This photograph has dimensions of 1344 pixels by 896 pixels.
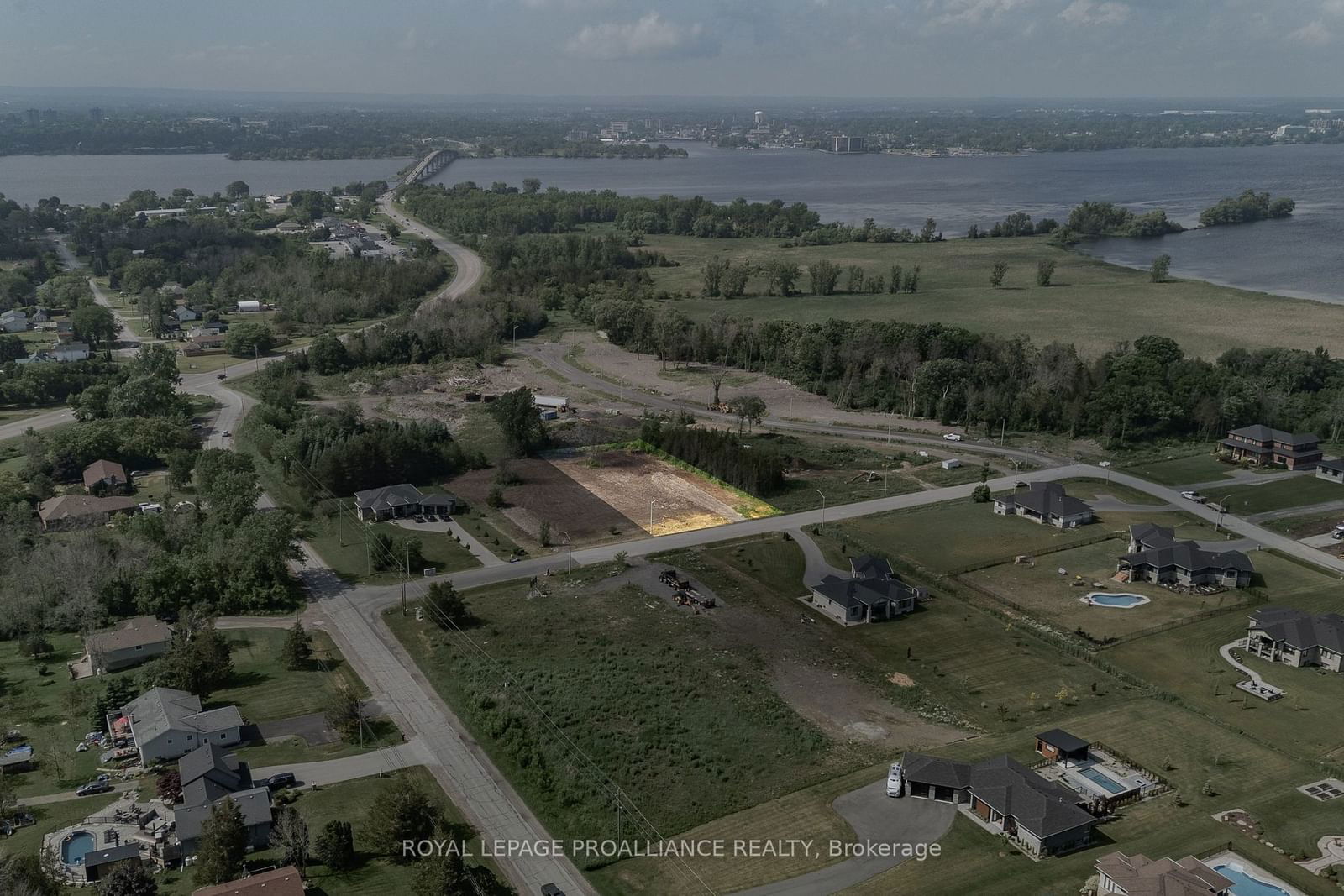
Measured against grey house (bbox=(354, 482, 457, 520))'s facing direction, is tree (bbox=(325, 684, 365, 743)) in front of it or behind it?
in front

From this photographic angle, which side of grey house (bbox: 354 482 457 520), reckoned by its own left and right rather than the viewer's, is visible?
front

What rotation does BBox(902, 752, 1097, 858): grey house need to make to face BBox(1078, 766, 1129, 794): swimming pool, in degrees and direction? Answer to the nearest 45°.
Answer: approximately 180°

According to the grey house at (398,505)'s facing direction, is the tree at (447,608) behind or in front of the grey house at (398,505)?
in front

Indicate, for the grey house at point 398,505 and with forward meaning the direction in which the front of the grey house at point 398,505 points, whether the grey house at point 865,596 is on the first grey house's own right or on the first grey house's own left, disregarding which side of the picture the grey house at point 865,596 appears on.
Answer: on the first grey house's own left

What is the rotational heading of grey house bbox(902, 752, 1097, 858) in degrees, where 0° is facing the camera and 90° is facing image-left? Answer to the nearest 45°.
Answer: approximately 45°

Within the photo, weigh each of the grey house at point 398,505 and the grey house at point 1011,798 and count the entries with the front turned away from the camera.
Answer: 0

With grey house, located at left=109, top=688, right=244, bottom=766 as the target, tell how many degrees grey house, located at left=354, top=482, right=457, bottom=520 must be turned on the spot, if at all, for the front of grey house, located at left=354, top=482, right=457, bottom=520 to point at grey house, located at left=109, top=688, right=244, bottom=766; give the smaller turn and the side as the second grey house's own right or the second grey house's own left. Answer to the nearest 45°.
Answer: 0° — it already faces it

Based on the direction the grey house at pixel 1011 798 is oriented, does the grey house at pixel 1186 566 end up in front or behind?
behind

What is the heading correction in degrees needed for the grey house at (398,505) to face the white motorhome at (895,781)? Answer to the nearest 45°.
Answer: approximately 45° to its left

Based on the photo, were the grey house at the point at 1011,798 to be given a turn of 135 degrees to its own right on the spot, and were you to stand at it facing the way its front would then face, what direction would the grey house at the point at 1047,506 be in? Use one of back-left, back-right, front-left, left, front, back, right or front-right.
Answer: front

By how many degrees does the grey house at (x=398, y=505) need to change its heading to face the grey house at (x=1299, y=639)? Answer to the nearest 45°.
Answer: approximately 45° to its left

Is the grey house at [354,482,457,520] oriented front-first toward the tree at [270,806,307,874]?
yes

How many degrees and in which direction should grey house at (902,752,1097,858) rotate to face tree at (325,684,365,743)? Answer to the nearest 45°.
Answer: approximately 45° to its right

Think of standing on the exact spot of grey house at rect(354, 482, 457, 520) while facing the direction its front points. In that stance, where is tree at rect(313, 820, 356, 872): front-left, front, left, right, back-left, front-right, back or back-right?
front

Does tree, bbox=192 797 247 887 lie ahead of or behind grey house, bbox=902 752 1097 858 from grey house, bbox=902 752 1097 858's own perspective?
ahead
